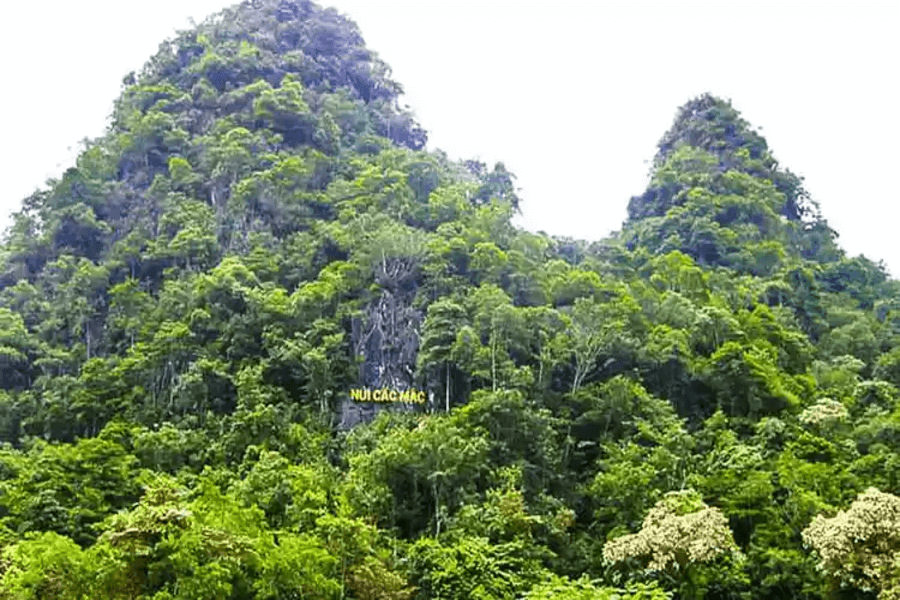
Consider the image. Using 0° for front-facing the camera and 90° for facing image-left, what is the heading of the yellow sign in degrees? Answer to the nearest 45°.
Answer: approximately 0°
